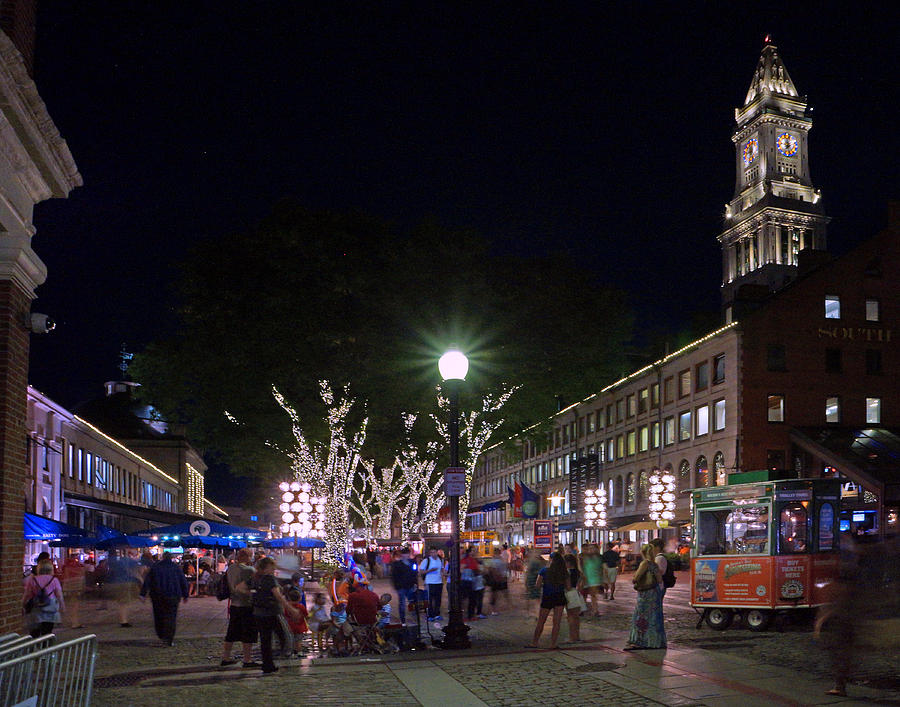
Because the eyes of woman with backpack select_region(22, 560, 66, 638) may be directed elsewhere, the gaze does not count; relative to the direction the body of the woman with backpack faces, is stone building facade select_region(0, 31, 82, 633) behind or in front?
behind

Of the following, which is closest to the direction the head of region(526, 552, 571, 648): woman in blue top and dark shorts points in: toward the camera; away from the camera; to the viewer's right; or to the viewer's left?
away from the camera

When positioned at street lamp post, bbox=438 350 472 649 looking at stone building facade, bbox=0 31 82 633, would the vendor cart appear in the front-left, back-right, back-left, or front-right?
back-left
